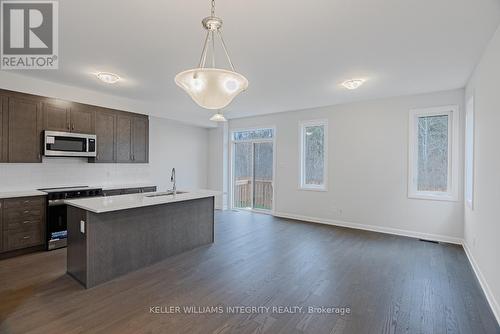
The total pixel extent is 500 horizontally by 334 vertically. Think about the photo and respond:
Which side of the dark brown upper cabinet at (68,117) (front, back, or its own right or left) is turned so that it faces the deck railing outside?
left

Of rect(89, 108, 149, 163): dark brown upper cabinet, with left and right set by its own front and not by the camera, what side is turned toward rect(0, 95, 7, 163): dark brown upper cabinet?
right

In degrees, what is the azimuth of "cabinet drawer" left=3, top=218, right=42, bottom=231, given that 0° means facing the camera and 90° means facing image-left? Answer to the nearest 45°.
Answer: approximately 0°

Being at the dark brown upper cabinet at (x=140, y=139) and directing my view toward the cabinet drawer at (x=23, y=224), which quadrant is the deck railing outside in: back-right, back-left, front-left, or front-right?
back-left
